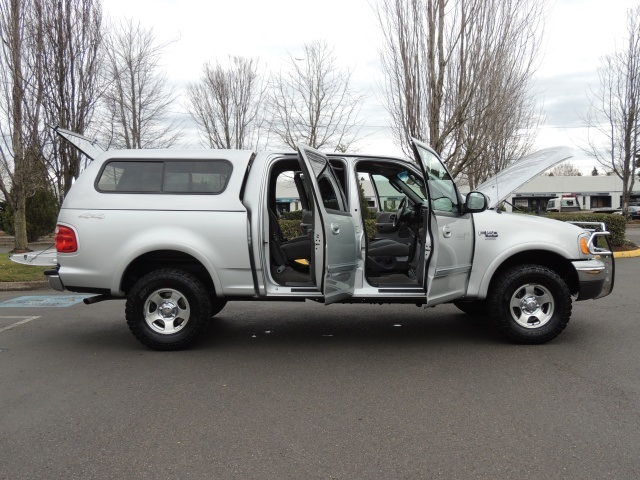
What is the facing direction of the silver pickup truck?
to the viewer's right

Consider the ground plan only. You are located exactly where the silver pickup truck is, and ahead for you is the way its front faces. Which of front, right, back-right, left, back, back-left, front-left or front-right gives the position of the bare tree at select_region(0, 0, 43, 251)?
back-left

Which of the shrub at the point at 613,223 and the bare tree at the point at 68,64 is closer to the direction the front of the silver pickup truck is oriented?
the shrub

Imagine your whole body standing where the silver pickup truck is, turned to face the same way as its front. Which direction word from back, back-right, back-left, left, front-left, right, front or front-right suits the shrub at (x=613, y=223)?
front-left

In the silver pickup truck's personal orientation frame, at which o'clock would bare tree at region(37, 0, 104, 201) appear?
The bare tree is roughly at 8 o'clock from the silver pickup truck.

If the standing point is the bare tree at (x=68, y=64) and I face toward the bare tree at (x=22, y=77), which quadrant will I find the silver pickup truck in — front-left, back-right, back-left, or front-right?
back-left

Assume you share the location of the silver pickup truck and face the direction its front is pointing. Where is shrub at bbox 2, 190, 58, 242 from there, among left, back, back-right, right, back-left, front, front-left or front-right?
back-left

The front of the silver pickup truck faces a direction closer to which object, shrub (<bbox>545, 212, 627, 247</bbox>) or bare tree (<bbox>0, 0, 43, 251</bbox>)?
the shrub
